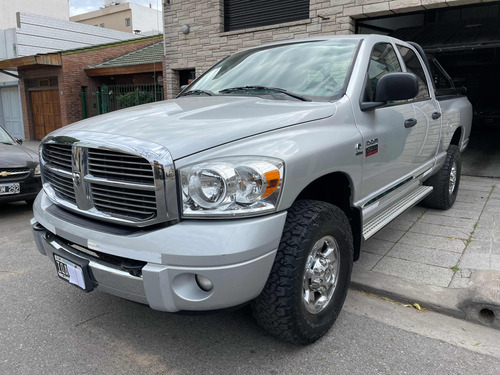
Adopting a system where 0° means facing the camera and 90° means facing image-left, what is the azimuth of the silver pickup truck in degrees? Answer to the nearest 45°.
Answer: approximately 45°

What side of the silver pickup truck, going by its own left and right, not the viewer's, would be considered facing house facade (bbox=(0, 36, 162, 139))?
right

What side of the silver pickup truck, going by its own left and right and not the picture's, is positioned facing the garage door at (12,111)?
right

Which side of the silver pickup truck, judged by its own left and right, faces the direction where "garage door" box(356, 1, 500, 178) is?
back

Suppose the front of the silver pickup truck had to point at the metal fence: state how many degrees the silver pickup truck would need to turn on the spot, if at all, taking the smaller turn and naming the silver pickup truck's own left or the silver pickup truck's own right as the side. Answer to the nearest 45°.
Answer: approximately 135° to the silver pickup truck's own right

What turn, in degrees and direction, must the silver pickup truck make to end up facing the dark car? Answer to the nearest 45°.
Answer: approximately 90° to its right
